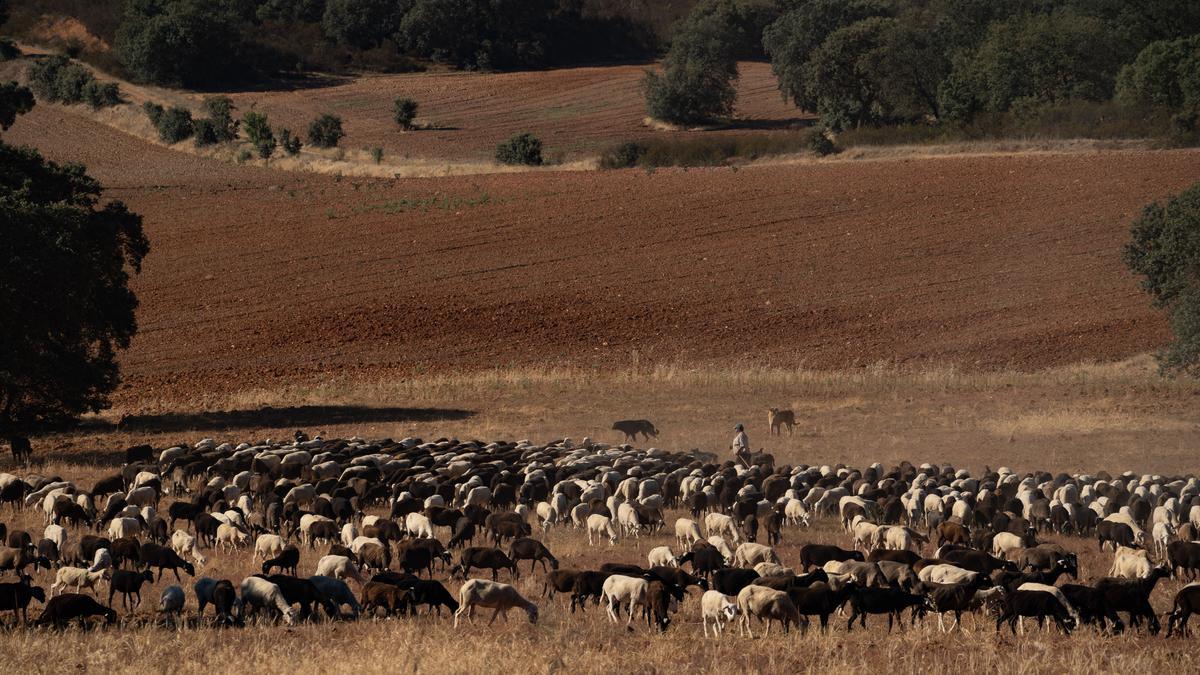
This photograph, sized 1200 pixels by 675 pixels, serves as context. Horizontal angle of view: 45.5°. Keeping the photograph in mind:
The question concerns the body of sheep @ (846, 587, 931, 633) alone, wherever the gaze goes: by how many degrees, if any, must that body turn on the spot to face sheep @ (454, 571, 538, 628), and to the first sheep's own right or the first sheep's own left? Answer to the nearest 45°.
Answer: approximately 180°

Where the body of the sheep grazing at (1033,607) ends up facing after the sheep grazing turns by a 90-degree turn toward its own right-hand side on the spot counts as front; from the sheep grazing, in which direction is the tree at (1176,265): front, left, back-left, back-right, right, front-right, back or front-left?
back

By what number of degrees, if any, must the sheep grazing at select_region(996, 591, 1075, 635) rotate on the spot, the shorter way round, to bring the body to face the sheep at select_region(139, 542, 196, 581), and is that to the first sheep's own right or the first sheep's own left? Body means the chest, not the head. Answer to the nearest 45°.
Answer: approximately 180°

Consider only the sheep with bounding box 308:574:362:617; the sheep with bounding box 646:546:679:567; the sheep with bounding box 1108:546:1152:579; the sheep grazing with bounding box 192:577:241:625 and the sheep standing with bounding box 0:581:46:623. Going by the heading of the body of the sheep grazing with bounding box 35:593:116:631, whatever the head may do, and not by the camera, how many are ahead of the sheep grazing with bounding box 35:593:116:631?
4

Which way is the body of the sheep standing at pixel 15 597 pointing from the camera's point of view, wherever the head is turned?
to the viewer's right

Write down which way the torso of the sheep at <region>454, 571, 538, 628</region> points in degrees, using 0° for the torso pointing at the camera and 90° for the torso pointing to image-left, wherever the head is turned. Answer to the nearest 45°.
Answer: approximately 270°

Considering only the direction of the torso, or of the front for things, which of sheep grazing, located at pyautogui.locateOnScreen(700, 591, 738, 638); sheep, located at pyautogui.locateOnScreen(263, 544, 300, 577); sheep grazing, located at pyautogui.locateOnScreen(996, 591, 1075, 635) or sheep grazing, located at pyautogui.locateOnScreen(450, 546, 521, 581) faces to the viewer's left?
the sheep

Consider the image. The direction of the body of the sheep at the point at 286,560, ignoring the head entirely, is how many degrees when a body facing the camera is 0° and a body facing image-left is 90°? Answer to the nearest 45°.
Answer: approximately 90°

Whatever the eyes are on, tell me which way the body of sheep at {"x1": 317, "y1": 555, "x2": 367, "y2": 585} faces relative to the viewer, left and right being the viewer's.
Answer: facing to the right of the viewer

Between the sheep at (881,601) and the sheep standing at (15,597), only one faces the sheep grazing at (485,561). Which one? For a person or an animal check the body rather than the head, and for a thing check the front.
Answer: the sheep standing at (15,597)

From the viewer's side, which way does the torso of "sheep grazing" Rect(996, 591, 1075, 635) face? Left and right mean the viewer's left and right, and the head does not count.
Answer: facing to the right of the viewer

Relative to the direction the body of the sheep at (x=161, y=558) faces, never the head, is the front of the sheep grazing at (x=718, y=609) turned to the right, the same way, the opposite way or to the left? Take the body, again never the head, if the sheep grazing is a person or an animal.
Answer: to the right

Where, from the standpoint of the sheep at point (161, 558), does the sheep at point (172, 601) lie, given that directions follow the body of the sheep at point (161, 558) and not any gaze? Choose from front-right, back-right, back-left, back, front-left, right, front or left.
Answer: right

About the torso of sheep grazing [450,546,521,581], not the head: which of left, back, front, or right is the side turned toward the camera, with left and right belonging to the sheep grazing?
right

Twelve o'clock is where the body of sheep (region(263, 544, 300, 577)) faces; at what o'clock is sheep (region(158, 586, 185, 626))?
sheep (region(158, 586, 185, 626)) is roughly at 10 o'clock from sheep (region(263, 544, 300, 577)).

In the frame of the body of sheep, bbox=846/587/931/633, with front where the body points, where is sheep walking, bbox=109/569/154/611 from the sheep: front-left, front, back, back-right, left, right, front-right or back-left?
back
